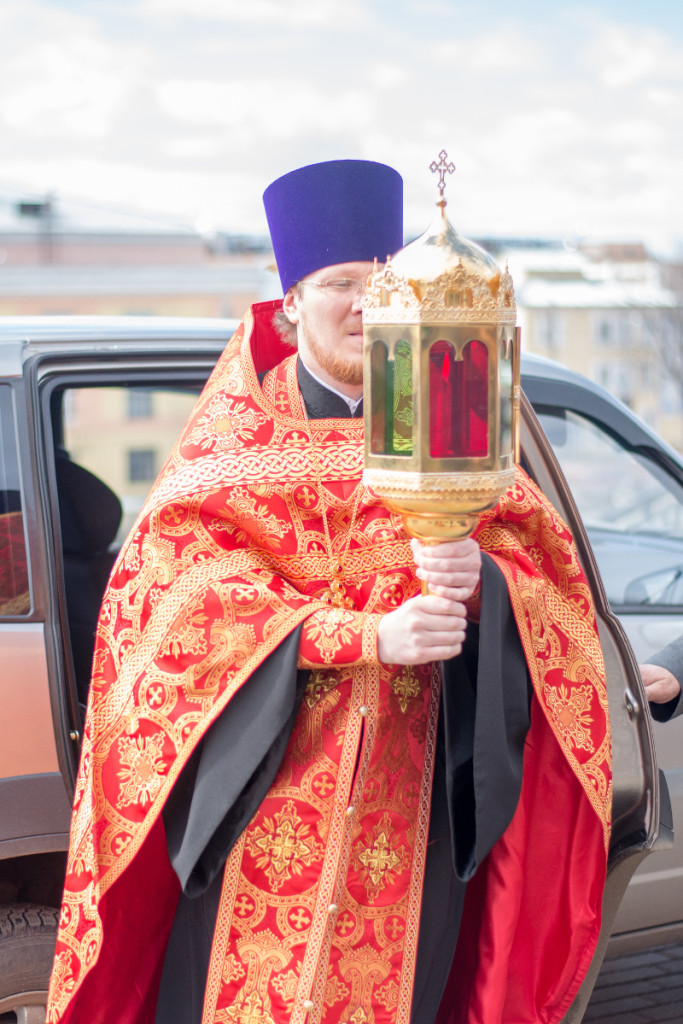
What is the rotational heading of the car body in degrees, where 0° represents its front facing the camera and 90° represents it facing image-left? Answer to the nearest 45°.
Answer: approximately 270°

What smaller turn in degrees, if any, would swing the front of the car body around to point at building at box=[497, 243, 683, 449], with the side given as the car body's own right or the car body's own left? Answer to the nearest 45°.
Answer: approximately 90° to the car body's own left

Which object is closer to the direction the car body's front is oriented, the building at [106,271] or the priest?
the priest

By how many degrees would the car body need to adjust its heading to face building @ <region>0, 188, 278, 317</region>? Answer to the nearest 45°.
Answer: approximately 90° to its left

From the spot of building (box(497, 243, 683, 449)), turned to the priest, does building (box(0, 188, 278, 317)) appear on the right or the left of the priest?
right
